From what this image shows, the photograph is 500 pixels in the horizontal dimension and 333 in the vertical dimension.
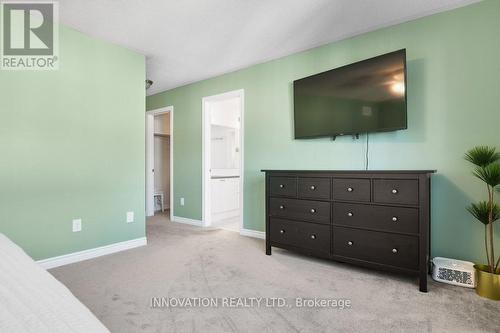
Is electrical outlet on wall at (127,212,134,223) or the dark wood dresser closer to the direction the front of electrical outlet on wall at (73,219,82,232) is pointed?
the dark wood dresser

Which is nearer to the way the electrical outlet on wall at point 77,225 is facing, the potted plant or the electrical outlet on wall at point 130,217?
the potted plant

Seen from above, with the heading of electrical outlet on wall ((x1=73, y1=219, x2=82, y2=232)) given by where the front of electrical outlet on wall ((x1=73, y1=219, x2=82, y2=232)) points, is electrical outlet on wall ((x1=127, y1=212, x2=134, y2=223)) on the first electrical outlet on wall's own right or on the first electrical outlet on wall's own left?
on the first electrical outlet on wall's own left

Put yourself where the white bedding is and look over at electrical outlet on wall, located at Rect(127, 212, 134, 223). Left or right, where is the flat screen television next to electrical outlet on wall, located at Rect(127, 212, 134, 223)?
right

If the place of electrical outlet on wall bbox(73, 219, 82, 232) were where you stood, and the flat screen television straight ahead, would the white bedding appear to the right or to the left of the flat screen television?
right

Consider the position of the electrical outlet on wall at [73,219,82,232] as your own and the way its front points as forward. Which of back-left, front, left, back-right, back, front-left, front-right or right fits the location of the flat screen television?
front-left

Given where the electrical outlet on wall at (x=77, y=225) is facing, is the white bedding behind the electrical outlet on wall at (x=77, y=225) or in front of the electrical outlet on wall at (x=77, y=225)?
in front

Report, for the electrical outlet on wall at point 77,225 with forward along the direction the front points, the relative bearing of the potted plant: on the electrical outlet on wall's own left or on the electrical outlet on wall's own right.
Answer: on the electrical outlet on wall's own left
